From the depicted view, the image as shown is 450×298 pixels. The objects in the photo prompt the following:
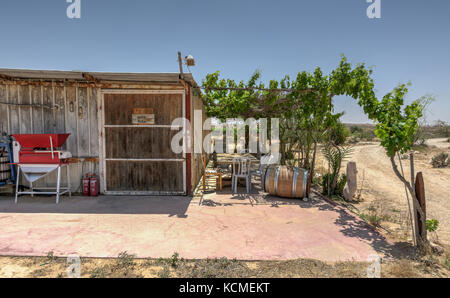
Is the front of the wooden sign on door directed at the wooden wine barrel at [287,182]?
no

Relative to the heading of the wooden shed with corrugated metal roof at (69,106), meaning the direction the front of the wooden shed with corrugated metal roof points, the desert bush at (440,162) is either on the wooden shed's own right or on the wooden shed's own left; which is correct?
on the wooden shed's own left

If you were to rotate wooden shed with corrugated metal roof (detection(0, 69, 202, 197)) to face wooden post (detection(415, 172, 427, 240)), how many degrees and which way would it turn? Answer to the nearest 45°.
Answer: approximately 45° to its left

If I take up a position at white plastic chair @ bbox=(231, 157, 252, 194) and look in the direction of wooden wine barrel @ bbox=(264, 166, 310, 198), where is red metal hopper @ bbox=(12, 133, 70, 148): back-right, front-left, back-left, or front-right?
back-right

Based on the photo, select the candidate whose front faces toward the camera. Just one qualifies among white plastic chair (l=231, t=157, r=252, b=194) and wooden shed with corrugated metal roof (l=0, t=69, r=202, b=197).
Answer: the wooden shed with corrugated metal roof

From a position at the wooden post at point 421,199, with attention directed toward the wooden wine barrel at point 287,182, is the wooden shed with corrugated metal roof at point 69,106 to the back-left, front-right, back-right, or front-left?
front-left

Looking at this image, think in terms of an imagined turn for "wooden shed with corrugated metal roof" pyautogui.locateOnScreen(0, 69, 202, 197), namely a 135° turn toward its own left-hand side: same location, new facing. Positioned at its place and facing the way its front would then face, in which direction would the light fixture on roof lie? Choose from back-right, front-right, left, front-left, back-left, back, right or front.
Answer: right

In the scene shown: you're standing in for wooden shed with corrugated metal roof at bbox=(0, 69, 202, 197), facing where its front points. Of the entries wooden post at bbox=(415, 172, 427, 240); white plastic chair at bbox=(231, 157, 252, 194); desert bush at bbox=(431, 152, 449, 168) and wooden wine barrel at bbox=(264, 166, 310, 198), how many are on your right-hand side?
0

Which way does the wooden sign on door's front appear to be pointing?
toward the camera
